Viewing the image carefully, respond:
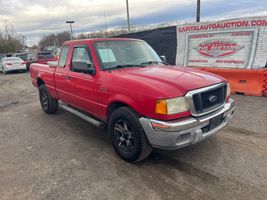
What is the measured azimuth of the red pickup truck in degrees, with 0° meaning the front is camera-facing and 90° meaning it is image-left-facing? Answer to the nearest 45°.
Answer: approximately 315°

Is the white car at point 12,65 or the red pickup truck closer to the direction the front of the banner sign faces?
the red pickup truck

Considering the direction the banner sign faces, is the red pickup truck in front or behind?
in front

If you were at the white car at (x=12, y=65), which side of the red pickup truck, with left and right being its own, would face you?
back

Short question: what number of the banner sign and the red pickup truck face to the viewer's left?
0

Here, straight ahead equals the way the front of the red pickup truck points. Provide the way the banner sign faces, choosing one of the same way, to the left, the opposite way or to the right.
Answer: to the right

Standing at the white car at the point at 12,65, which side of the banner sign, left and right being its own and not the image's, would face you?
right

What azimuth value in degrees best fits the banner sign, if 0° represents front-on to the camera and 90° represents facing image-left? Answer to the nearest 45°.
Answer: approximately 0°
